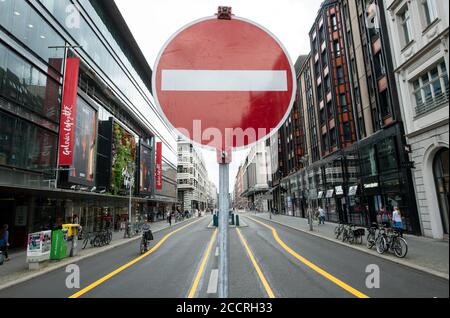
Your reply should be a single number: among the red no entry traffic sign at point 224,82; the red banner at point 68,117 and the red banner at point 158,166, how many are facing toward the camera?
3

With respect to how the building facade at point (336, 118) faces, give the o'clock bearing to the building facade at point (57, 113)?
the building facade at point (57, 113) is roughly at 12 o'clock from the building facade at point (336, 118).

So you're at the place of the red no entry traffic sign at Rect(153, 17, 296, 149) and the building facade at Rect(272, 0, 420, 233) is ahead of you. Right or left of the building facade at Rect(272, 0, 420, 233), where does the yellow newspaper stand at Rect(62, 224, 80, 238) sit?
left

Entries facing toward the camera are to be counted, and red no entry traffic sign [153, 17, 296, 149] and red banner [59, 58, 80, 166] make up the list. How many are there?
2

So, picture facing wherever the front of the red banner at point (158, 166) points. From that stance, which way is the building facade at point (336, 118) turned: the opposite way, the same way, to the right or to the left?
to the right

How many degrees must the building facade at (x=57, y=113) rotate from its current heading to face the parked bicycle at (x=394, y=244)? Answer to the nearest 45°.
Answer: approximately 45° to its right

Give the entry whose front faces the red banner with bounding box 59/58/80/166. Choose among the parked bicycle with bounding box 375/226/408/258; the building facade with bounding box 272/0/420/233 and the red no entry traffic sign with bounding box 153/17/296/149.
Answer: the building facade
